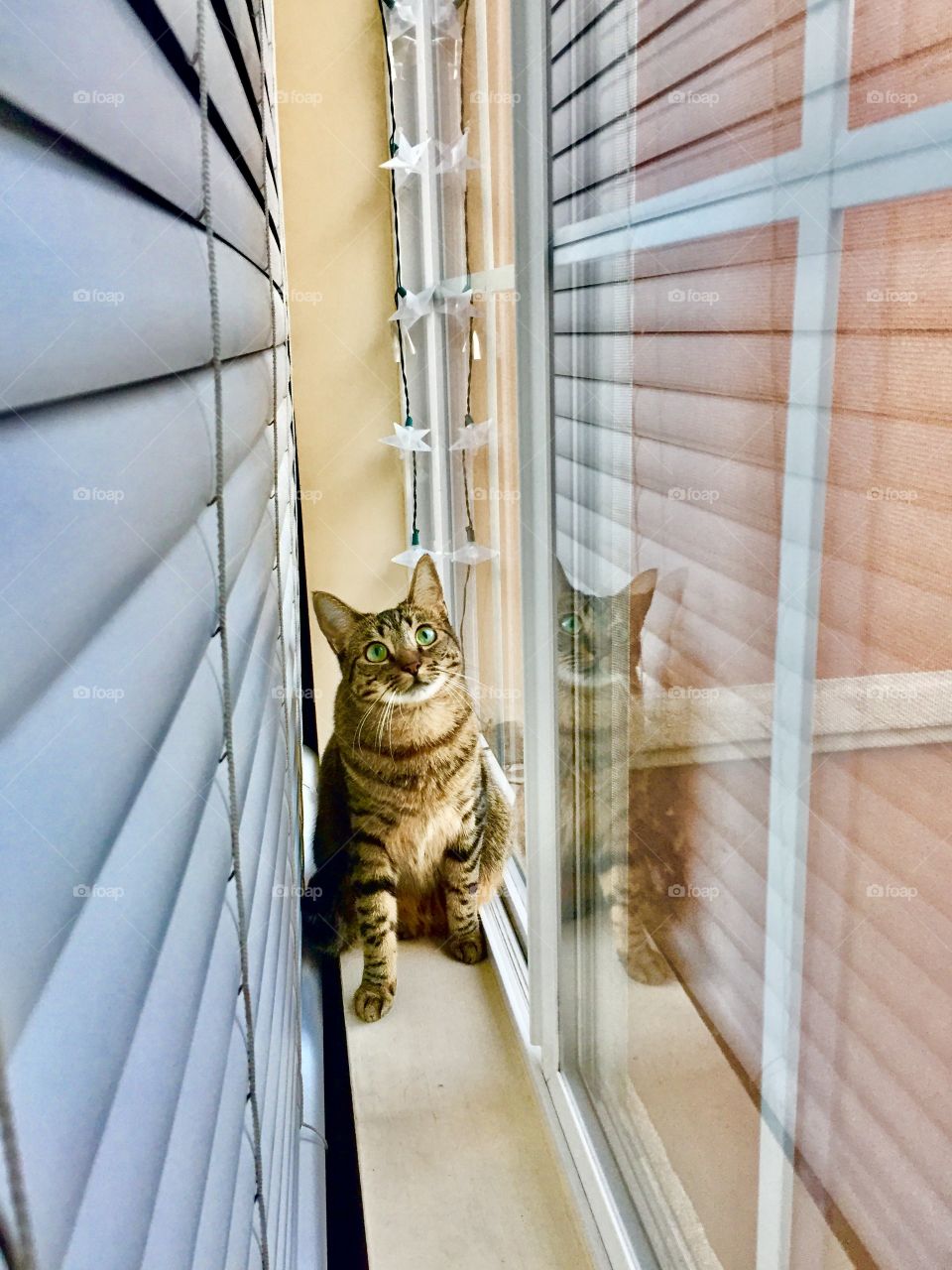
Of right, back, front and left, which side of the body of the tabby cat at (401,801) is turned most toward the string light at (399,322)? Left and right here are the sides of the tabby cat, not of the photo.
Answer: back

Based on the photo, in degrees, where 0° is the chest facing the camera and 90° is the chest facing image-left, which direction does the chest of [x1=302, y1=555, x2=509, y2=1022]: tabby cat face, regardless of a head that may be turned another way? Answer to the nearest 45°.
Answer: approximately 0°
